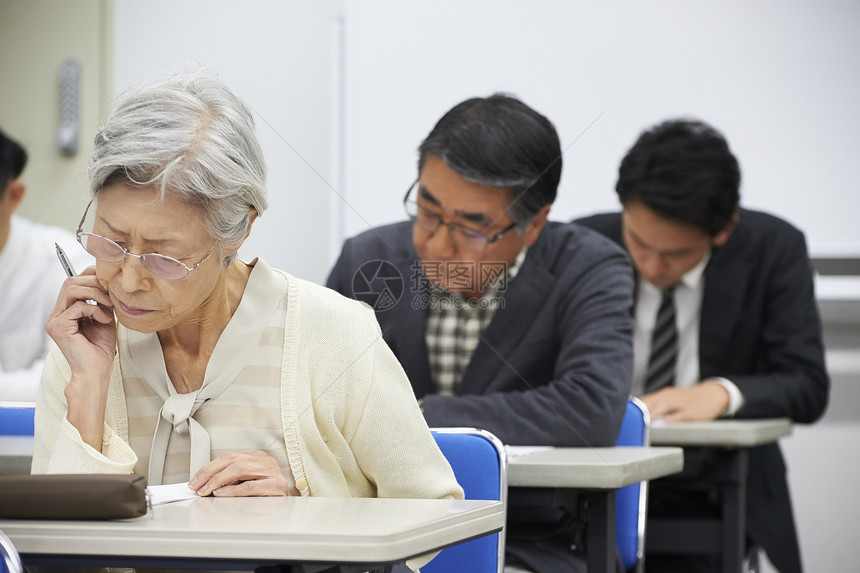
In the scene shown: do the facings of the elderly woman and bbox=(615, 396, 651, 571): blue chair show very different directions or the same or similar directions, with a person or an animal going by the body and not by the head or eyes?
same or similar directions

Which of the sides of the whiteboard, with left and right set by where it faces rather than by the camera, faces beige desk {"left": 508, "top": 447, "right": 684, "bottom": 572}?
front

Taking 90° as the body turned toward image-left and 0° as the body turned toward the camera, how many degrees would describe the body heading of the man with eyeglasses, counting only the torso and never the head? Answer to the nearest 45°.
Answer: approximately 45°

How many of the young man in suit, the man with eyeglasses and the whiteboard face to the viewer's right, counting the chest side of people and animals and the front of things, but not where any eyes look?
0

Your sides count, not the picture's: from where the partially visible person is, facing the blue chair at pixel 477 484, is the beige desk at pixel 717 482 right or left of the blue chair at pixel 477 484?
left

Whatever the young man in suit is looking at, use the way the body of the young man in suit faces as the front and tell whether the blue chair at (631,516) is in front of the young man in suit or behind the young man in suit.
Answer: in front

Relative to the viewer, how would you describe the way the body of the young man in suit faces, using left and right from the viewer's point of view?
facing the viewer and to the left of the viewer

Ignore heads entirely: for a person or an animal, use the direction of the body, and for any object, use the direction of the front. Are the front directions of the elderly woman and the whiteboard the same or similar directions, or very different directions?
same or similar directions

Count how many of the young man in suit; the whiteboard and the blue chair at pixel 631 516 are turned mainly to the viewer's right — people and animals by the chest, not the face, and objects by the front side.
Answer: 0

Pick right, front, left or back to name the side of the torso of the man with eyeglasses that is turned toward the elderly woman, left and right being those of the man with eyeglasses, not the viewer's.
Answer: front

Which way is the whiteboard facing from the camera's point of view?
toward the camera

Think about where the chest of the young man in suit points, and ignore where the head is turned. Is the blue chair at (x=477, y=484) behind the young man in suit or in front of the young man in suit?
in front

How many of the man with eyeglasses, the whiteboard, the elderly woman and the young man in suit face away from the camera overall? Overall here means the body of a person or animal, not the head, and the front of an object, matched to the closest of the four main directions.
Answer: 0

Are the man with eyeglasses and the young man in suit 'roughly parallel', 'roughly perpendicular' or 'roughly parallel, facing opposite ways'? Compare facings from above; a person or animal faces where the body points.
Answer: roughly parallel
